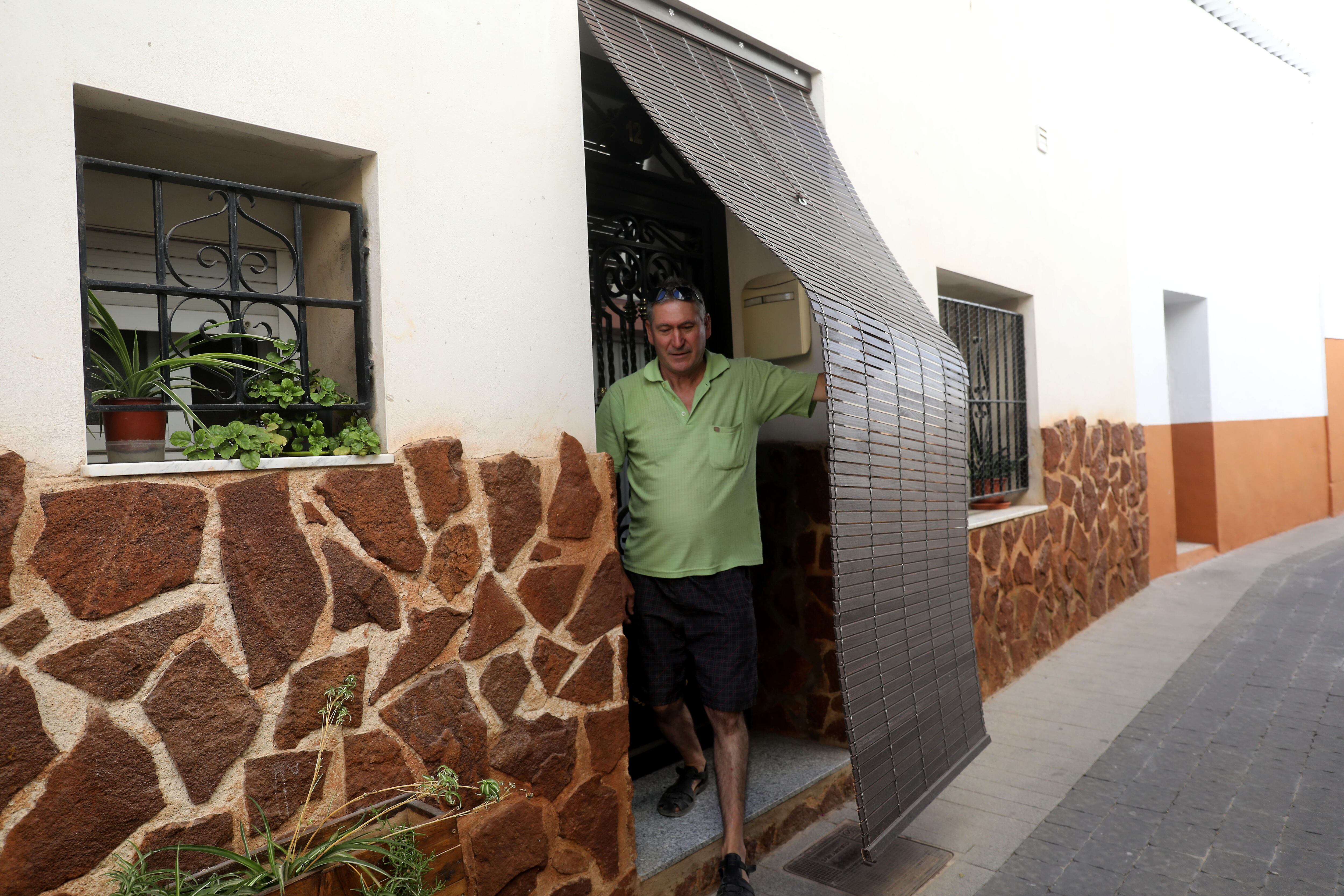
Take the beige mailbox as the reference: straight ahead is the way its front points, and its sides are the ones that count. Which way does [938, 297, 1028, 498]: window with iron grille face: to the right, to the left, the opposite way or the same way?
to the left

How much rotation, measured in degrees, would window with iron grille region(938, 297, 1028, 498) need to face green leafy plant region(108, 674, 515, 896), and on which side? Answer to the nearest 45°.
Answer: approximately 45° to its right

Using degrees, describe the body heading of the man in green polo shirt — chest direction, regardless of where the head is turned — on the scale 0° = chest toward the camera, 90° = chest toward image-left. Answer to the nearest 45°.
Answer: approximately 0°

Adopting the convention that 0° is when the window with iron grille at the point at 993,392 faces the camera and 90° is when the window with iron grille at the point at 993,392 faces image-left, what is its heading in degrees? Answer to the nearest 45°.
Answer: approximately 315°

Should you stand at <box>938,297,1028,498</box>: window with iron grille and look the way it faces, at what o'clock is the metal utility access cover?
The metal utility access cover is roughly at 2 o'clock from the window with iron grille.

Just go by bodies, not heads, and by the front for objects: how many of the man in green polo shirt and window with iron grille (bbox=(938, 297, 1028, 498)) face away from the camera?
0

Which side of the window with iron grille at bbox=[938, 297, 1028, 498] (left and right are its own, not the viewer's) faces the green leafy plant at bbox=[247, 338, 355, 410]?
right

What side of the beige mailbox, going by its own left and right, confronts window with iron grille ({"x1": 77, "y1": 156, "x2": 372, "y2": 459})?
front

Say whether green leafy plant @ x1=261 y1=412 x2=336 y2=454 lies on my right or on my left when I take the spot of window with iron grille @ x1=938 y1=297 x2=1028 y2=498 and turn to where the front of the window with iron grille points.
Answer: on my right

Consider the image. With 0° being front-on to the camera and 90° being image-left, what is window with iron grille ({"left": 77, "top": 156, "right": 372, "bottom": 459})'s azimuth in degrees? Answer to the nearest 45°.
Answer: approximately 315°

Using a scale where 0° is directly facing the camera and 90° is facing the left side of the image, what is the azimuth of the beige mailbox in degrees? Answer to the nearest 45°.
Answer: approximately 45°

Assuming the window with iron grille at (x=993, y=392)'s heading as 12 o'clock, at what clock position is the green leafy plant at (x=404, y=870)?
The green leafy plant is roughly at 2 o'clock from the window with iron grille.
